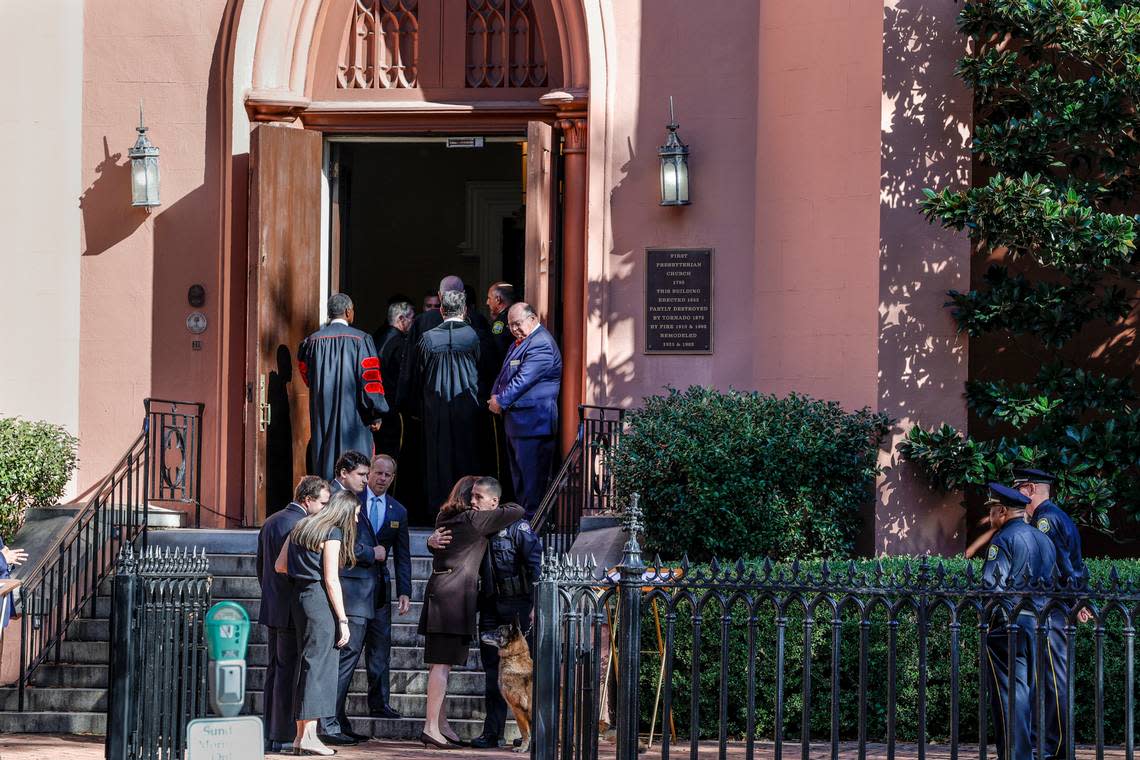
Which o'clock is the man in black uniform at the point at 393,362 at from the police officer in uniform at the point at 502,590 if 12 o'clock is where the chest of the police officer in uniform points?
The man in black uniform is roughly at 4 o'clock from the police officer in uniform.

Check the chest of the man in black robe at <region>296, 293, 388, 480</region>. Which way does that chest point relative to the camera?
away from the camera

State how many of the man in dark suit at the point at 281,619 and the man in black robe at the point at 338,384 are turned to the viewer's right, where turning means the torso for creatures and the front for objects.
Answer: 1

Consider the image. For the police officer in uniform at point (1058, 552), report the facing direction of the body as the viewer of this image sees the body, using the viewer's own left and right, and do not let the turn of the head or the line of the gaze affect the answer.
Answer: facing to the left of the viewer

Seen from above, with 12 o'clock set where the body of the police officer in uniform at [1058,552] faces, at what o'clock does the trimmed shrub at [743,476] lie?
The trimmed shrub is roughly at 1 o'clock from the police officer in uniform.

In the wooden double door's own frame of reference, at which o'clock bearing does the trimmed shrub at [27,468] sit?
The trimmed shrub is roughly at 3 o'clock from the wooden double door.

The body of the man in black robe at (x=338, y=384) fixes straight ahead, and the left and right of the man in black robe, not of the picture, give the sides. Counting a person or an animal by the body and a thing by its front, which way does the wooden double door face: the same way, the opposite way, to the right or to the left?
the opposite way

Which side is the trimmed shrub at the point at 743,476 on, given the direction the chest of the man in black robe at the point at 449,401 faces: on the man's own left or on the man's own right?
on the man's own right

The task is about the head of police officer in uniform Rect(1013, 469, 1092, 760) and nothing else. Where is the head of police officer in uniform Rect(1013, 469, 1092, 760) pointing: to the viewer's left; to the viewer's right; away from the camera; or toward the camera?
to the viewer's left

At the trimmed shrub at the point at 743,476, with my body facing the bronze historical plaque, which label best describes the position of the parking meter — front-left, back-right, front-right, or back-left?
back-left

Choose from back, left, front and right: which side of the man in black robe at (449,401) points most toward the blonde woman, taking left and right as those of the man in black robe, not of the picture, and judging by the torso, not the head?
back

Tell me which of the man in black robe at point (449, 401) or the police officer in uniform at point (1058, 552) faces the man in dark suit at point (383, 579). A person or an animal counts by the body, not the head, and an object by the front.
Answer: the police officer in uniform

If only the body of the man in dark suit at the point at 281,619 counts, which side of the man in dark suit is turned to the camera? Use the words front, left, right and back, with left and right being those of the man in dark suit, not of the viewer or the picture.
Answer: right
